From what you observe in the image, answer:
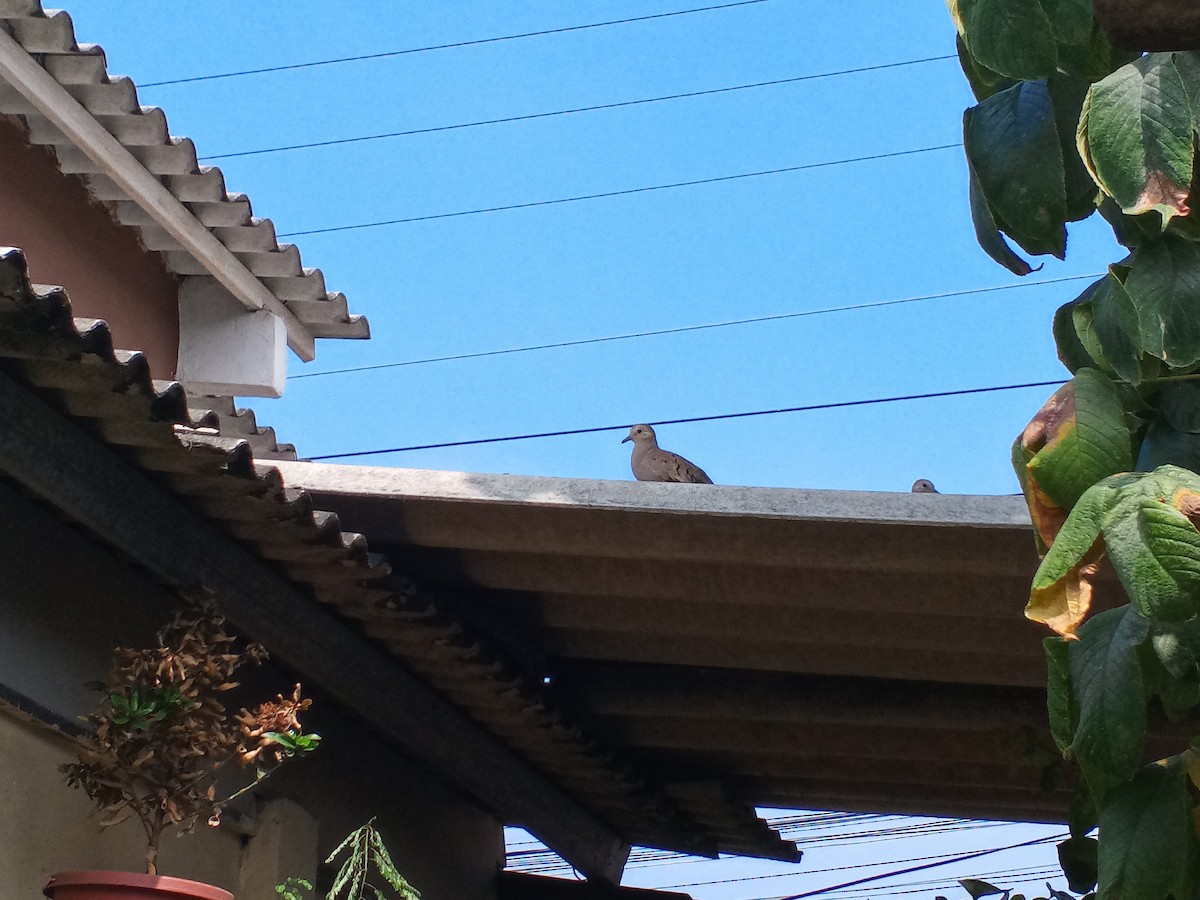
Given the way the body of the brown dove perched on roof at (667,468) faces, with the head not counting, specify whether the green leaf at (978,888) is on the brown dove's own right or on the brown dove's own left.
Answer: on the brown dove's own left

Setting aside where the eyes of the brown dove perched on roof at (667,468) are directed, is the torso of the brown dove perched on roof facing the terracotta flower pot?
no

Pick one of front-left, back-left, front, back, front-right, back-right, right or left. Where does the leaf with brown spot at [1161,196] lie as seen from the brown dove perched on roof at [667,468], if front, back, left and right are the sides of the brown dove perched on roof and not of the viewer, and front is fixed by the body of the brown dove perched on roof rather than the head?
left

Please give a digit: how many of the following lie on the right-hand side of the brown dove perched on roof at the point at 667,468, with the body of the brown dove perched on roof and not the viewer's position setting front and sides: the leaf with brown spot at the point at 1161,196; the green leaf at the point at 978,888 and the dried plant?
0

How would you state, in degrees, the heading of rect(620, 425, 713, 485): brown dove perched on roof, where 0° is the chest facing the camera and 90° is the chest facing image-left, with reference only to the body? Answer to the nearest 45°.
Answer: approximately 90°

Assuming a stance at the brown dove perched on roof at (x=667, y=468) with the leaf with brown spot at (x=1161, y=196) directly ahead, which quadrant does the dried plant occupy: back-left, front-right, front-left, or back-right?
front-right

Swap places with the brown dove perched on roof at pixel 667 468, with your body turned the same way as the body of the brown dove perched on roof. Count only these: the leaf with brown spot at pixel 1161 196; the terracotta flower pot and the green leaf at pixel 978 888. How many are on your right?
0

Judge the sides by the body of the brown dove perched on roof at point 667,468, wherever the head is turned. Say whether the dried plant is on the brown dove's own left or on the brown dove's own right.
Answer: on the brown dove's own left
